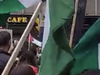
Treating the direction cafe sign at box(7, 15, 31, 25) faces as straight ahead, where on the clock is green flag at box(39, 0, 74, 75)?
The green flag is roughly at 12 o'clock from the cafe sign.

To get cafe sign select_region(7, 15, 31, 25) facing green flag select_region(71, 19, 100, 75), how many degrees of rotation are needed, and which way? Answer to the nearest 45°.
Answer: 0° — it already faces it

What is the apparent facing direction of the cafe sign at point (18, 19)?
toward the camera
